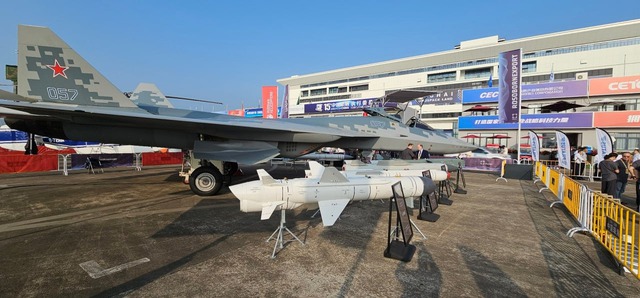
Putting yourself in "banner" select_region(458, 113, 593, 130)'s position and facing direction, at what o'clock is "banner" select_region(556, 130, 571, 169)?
"banner" select_region(556, 130, 571, 169) is roughly at 12 o'clock from "banner" select_region(458, 113, 593, 130).

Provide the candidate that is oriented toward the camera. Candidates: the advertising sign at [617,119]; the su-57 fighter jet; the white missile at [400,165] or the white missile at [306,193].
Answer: the advertising sign

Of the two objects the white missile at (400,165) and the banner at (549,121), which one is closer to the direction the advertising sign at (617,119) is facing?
the white missile

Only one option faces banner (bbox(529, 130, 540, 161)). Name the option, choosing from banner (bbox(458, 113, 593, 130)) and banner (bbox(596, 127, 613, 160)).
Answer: banner (bbox(458, 113, 593, 130))

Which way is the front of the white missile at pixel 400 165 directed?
to the viewer's right

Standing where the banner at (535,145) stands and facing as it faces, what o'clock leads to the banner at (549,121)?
the banner at (549,121) is roughly at 6 o'clock from the banner at (535,145).

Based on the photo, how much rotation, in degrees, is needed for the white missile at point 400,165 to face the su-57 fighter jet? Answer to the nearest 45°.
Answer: approximately 180°

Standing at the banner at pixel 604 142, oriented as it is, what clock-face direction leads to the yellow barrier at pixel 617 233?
The yellow barrier is roughly at 12 o'clock from the banner.

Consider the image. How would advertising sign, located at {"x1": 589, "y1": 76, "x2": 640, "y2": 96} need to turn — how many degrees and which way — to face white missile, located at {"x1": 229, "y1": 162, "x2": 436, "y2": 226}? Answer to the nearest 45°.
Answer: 0° — it already faces it

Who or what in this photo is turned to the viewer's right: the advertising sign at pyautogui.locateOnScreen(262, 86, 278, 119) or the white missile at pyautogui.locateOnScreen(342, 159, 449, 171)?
the white missile

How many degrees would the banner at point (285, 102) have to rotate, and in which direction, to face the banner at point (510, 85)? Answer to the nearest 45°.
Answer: approximately 45° to its left

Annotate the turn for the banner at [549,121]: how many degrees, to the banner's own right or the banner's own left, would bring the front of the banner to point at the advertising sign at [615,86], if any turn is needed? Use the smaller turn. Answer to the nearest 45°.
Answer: approximately 135° to the banner's own left

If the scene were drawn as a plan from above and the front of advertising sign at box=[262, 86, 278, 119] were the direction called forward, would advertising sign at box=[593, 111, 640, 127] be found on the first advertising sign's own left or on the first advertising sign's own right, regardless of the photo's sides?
on the first advertising sign's own left

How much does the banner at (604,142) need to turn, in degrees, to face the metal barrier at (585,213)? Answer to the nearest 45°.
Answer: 0° — it already faces it
